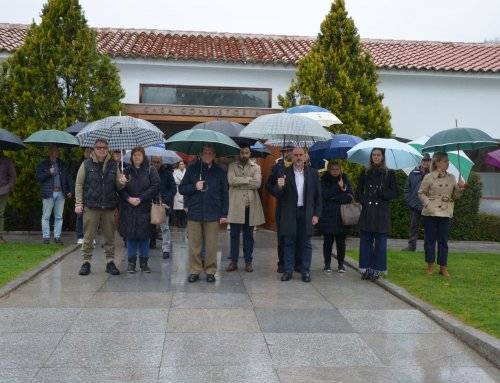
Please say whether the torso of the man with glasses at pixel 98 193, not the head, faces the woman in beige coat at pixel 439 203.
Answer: no

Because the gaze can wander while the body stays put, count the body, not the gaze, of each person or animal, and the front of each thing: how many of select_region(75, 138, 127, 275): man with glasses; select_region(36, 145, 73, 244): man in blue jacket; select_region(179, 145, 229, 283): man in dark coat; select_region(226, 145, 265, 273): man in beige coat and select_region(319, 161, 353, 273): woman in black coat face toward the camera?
5

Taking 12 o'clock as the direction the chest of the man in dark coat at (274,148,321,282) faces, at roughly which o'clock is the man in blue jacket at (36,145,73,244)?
The man in blue jacket is roughly at 4 o'clock from the man in dark coat.

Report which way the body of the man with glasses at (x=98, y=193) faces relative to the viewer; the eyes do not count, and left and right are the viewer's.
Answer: facing the viewer

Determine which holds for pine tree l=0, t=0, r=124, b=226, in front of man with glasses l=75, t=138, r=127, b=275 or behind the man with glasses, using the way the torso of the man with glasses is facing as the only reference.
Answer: behind

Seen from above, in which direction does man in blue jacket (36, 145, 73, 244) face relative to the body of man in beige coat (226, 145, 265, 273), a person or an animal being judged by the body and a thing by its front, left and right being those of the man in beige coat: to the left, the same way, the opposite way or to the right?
the same way

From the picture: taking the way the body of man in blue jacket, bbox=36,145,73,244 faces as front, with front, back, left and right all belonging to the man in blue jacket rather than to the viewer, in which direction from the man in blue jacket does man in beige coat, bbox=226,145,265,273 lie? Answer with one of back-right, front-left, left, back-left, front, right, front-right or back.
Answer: front-left

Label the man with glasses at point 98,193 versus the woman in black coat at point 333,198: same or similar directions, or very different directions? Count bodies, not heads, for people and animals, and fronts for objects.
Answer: same or similar directions

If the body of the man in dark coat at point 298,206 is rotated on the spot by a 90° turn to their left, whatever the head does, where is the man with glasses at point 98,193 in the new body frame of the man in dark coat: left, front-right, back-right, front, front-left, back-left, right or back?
back

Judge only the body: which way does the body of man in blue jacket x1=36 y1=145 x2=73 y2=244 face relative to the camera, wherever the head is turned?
toward the camera

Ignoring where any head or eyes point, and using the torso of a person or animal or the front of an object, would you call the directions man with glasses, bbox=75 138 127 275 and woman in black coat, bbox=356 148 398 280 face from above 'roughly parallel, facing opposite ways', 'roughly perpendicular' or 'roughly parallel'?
roughly parallel

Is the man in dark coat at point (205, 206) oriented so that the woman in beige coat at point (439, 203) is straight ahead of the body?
no

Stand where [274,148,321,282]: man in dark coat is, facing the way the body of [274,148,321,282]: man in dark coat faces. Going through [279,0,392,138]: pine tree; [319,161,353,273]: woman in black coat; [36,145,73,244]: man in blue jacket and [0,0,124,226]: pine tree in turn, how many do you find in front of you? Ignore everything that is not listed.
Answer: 0

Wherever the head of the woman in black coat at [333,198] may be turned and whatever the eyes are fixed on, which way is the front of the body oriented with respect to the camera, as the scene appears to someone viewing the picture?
toward the camera

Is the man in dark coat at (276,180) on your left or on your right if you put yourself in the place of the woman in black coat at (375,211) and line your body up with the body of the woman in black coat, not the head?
on your right

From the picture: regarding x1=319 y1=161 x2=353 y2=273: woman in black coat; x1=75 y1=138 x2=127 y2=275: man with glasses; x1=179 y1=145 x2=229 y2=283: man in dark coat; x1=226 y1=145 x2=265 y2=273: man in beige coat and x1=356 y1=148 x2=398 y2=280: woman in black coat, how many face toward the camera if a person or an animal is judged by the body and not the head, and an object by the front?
5

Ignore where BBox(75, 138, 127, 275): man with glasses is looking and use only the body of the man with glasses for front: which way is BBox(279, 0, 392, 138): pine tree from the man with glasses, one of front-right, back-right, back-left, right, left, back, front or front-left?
back-left

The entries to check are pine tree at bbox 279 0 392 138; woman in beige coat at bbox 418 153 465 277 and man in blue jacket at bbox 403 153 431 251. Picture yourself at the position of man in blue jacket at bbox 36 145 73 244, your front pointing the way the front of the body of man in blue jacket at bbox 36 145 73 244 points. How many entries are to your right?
0

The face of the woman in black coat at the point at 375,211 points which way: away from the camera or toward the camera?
toward the camera

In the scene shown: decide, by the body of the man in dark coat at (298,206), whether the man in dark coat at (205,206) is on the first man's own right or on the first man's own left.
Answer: on the first man's own right
